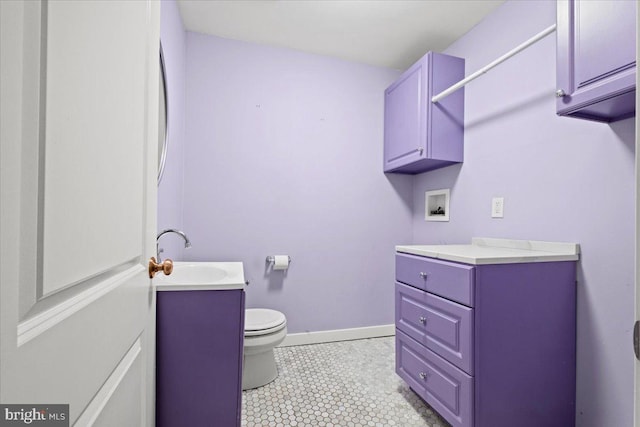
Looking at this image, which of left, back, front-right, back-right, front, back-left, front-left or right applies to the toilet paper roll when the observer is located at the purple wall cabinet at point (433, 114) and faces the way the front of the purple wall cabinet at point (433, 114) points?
front-right

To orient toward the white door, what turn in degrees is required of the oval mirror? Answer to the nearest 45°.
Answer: approximately 90° to its right

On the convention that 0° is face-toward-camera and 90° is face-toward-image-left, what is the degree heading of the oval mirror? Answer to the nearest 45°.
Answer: approximately 270°

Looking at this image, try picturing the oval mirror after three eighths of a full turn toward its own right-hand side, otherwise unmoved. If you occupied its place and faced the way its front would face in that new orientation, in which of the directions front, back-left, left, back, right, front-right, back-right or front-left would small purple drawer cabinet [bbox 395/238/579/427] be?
left

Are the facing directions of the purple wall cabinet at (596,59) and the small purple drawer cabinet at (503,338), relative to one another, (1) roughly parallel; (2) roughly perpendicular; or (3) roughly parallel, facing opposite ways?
roughly parallel

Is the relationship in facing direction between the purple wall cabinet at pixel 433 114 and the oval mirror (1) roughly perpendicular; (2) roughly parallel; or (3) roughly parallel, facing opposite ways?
roughly parallel, facing opposite ways

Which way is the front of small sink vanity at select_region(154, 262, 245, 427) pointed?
to the viewer's right

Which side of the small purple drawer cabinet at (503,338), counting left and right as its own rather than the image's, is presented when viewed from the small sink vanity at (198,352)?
front
